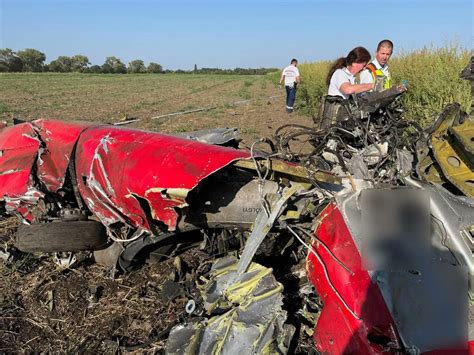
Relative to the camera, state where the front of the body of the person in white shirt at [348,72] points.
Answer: to the viewer's right

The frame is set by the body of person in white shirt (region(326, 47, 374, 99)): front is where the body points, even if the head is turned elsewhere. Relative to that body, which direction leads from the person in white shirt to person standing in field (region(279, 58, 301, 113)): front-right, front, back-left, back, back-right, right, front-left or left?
left

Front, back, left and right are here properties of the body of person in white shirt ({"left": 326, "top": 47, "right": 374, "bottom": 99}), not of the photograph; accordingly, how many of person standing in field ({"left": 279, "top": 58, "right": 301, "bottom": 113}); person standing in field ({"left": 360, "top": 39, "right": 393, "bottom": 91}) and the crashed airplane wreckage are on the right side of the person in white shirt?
1

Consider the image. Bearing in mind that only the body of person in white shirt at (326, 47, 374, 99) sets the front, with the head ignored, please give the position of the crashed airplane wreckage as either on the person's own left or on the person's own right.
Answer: on the person's own right

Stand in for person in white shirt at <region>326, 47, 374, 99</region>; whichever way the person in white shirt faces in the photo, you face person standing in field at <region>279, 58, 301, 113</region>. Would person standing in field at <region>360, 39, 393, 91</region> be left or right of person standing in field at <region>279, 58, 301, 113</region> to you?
right

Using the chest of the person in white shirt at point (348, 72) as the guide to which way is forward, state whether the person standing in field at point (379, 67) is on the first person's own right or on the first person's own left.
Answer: on the first person's own left
